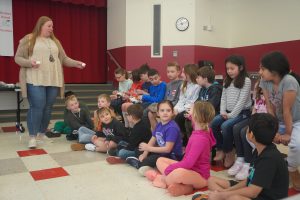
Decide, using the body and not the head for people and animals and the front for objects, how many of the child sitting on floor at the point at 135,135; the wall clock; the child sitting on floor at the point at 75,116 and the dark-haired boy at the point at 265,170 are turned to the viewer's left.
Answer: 2

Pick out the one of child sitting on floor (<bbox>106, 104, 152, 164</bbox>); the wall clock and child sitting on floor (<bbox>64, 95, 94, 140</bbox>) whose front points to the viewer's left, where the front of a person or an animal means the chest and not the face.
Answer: child sitting on floor (<bbox>106, 104, 152, 164</bbox>)

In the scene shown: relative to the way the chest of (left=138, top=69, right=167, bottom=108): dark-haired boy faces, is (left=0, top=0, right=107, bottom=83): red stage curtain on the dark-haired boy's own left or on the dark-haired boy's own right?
on the dark-haired boy's own right

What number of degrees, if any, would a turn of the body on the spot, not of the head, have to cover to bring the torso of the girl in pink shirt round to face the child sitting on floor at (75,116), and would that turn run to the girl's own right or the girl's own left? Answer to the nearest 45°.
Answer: approximately 45° to the girl's own right

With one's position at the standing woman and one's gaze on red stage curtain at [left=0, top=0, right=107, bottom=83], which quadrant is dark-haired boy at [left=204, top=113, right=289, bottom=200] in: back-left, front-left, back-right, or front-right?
back-right

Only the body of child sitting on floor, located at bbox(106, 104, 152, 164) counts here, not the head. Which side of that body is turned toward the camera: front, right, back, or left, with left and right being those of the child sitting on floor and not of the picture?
left

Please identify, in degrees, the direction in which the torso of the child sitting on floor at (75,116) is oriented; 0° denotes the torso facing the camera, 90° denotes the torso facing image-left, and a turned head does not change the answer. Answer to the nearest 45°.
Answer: approximately 0°

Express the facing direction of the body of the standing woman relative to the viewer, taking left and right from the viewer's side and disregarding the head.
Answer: facing the viewer and to the right of the viewer

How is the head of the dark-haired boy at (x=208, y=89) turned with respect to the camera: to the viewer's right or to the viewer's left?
to the viewer's left

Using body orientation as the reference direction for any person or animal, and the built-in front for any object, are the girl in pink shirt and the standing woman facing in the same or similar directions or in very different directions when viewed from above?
very different directions

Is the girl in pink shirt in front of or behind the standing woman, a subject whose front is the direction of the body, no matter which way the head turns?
in front

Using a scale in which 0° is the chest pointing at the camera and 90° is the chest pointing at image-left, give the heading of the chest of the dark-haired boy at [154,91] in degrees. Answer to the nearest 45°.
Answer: approximately 45°

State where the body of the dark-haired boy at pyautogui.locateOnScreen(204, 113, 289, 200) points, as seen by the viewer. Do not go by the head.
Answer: to the viewer's left

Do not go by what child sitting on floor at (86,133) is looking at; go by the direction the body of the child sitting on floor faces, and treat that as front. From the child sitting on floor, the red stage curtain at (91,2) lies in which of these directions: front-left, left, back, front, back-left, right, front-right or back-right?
back-right

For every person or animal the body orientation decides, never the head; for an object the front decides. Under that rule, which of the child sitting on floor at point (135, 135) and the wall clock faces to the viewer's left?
the child sitting on floor

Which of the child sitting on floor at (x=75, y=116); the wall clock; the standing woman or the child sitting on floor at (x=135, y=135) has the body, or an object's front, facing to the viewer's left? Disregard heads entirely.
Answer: the child sitting on floor at (x=135, y=135)

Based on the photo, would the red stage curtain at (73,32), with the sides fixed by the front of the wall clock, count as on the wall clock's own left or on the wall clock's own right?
on the wall clock's own right
